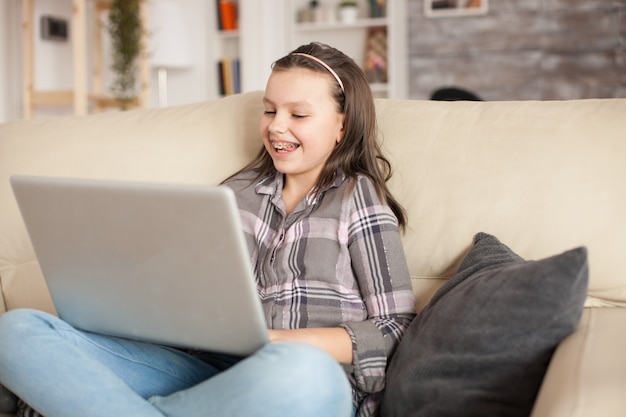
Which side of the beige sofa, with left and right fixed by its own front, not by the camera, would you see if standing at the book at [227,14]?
back

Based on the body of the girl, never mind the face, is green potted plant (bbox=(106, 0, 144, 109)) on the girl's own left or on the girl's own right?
on the girl's own right

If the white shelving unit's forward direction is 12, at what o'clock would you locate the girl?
The girl is roughly at 12 o'clock from the white shelving unit.

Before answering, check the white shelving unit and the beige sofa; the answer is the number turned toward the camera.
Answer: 2

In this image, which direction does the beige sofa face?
toward the camera

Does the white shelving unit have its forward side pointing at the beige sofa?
yes

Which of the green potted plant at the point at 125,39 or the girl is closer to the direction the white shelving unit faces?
the girl

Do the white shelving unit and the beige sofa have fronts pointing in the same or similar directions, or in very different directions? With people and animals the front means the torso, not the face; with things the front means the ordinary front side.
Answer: same or similar directions

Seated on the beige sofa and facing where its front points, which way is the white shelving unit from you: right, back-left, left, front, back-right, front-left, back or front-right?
back

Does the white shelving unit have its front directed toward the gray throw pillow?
yes

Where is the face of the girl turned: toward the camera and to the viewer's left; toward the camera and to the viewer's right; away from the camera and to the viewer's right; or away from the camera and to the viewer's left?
toward the camera and to the viewer's left

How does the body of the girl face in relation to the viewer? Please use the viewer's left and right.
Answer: facing the viewer and to the left of the viewer

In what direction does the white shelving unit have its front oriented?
toward the camera
